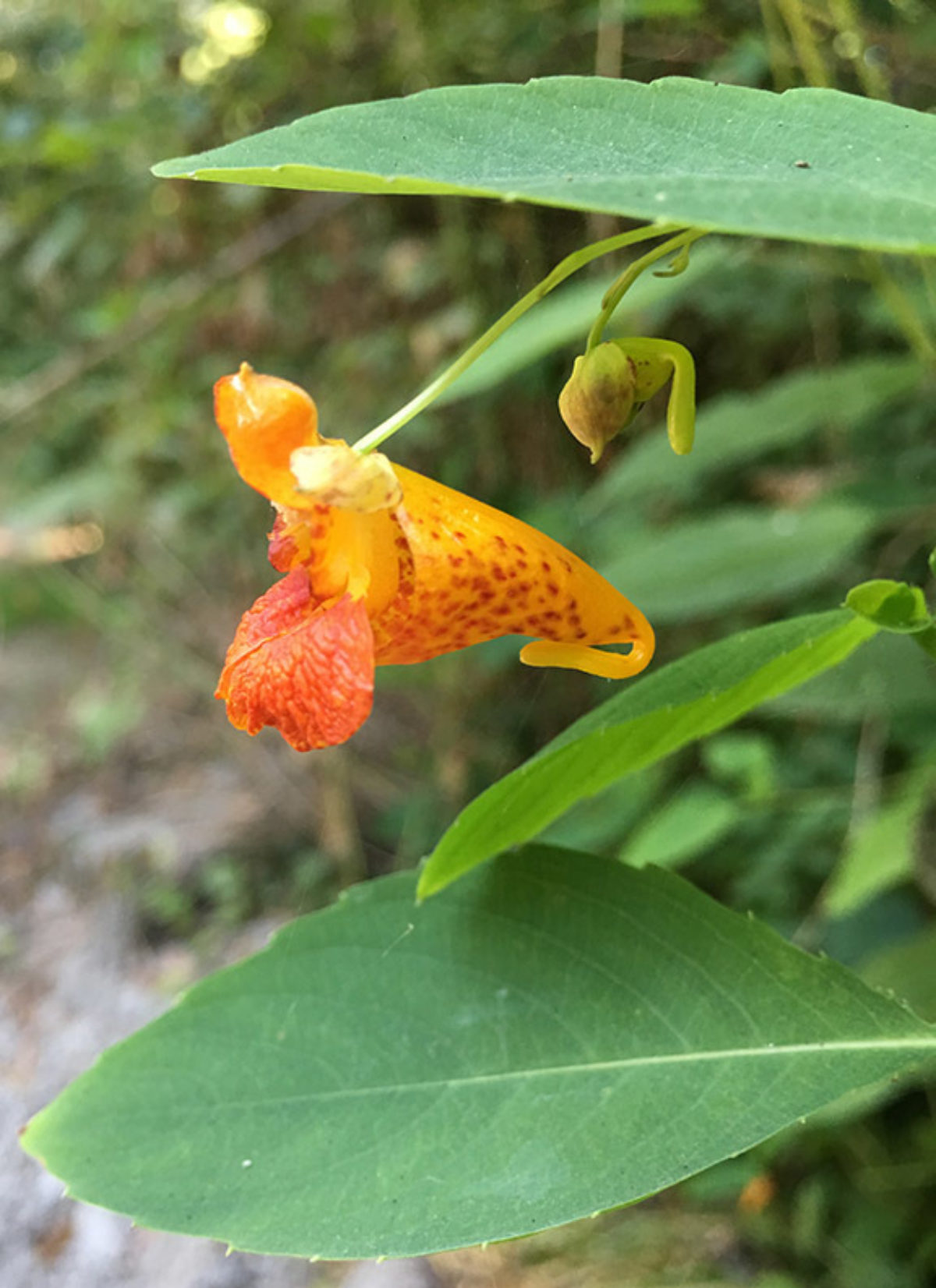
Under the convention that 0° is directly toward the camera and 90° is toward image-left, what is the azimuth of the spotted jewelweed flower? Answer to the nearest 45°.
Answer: approximately 90°
